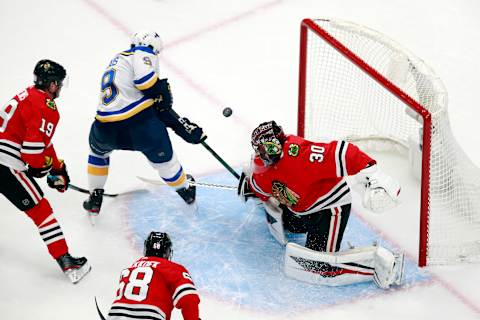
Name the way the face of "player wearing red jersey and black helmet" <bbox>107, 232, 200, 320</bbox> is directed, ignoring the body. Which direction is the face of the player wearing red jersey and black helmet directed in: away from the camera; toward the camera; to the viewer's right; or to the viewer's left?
away from the camera

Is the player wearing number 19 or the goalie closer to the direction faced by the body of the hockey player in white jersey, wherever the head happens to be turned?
the goalie

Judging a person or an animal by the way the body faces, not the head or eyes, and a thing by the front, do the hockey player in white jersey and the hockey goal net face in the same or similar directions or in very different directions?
very different directions

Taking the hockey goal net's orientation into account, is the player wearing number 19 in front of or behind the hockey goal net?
in front

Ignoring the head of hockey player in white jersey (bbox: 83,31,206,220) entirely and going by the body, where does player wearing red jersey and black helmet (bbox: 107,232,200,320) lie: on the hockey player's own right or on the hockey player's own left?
on the hockey player's own right

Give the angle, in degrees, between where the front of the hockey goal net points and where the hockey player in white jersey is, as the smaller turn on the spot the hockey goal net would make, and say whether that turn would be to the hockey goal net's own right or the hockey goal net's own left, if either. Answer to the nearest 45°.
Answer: approximately 45° to the hockey goal net's own right

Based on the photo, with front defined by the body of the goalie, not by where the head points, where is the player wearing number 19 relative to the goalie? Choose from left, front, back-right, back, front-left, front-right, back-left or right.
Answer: front-right

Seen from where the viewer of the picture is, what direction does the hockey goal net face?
facing the viewer and to the left of the viewer

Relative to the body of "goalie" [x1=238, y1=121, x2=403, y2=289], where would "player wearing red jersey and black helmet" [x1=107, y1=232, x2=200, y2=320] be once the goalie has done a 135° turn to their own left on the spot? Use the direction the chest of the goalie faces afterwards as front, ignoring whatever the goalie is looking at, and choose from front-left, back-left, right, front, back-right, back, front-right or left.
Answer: back-right

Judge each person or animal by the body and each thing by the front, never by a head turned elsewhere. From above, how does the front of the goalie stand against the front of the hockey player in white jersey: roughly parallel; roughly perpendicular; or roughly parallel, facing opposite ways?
roughly parallel, facing opposite ways

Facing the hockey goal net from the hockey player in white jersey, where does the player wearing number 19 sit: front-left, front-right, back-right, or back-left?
back-right

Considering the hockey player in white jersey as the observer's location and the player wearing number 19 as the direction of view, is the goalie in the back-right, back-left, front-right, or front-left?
back-left

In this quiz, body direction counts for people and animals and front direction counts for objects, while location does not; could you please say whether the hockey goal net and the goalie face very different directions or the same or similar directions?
same or similar directions

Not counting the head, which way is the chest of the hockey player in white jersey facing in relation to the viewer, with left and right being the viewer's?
facing away from the viewer and to the right of the viewer
